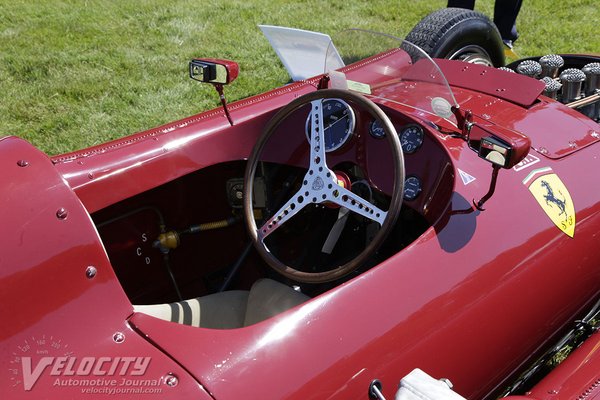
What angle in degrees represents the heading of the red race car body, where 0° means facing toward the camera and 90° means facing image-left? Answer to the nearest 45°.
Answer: approximately 225°
